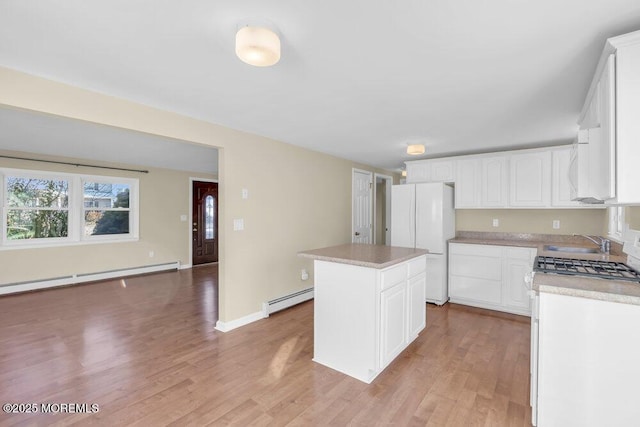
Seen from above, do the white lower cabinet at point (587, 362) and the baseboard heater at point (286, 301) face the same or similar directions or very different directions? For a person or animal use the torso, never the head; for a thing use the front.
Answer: very different directions

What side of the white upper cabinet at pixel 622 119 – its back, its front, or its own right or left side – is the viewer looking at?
left

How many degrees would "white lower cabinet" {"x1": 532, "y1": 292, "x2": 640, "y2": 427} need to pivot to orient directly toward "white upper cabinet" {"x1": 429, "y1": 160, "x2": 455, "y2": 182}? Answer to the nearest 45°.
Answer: approximately 45° to its right

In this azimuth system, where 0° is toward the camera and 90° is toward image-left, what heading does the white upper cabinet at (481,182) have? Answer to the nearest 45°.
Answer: approximately 0°

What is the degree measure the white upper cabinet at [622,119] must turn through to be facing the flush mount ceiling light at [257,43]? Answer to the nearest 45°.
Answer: approximately 45° to its left

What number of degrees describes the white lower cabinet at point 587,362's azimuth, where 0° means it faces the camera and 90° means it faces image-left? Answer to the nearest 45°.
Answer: approximately 90°
